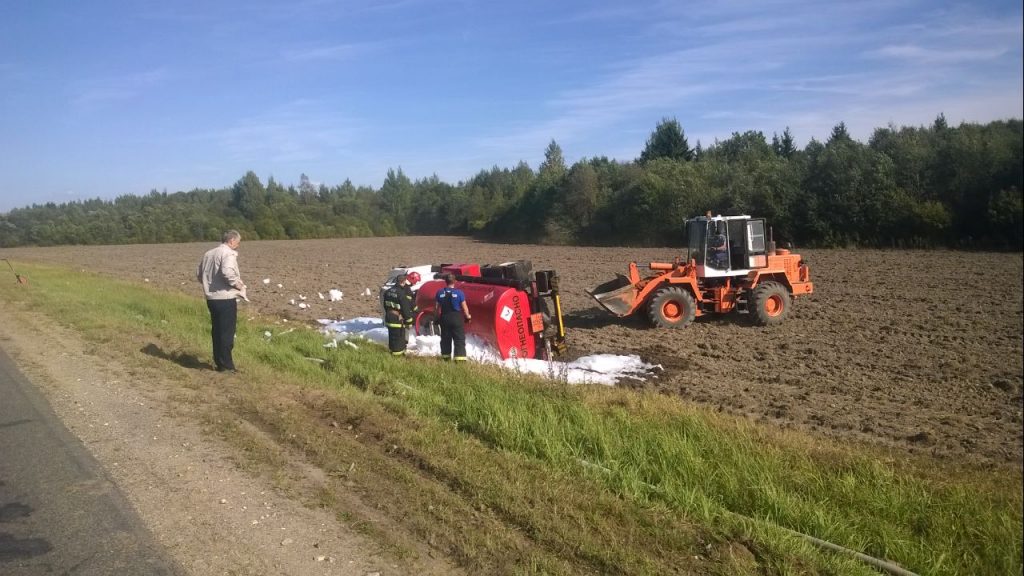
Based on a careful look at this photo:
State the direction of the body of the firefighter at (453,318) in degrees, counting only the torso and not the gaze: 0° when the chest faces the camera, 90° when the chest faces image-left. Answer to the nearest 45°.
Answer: approximately 180°

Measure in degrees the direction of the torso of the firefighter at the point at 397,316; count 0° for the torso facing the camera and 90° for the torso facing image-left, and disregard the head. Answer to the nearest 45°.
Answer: approximately 225°

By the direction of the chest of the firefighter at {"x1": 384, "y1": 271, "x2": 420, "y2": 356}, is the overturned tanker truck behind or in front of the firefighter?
in front

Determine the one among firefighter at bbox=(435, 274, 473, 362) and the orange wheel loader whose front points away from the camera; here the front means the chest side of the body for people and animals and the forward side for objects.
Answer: the firefighter

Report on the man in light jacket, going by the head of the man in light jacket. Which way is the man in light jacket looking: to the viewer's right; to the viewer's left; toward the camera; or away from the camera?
to the viewer's right

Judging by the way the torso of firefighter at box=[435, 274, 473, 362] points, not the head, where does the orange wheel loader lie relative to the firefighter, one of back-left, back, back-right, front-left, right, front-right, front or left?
front-right

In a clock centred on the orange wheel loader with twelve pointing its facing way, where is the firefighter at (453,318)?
The firefighter is roughly at 10 o'clock from the orange wheel loader.

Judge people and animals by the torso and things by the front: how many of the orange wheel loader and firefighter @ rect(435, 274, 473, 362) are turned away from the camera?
1

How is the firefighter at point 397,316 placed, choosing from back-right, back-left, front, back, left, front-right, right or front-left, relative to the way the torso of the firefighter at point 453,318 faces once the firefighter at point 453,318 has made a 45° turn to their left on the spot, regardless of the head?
front

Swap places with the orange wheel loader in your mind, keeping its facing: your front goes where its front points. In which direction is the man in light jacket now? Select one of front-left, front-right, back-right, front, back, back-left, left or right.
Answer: front-left

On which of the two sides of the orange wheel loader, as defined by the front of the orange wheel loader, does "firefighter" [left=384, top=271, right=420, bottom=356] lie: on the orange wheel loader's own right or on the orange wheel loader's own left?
on the orange wheel loader's own left

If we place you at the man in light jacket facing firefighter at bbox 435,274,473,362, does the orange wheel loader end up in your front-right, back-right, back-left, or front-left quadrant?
front-left

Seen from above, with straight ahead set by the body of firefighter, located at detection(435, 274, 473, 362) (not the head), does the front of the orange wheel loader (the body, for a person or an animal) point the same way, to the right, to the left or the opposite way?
to the left

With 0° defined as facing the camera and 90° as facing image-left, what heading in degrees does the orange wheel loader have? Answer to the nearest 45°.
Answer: approximately 90°
